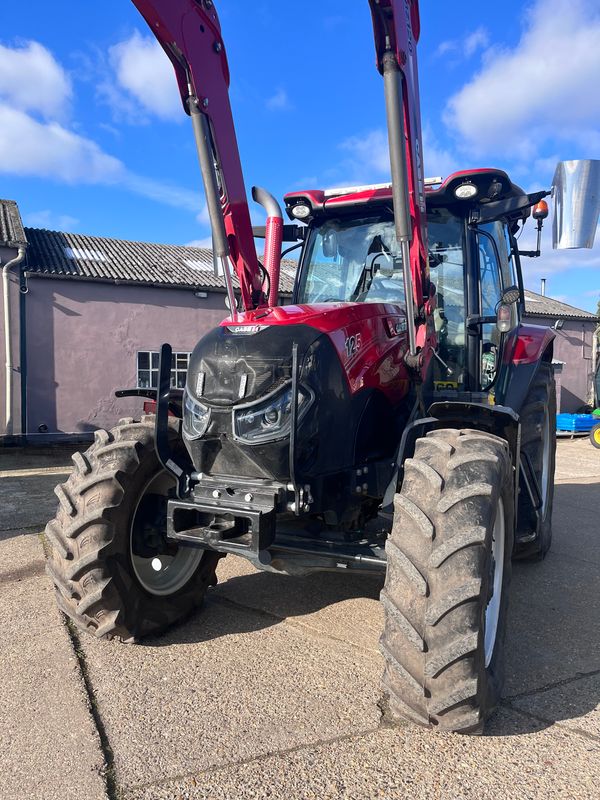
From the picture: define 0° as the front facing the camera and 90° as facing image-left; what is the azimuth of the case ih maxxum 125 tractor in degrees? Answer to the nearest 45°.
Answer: approximately 45°

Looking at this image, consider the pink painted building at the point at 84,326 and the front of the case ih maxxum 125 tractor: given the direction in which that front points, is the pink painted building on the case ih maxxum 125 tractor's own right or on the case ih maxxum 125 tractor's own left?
on the case ih maxxum 125 tractor's own right
